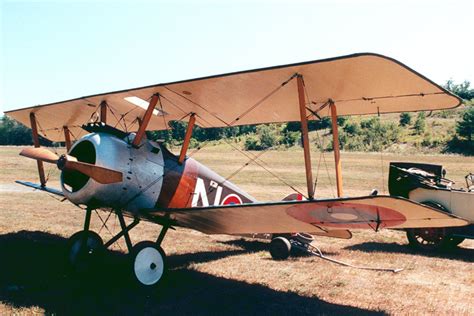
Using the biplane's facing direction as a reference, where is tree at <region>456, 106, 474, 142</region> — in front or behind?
behind

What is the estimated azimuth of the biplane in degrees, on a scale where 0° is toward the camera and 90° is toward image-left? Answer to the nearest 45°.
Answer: approximately 45°

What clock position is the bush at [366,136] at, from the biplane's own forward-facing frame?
The bush is roughly at 5 o'clock from the biplane.
